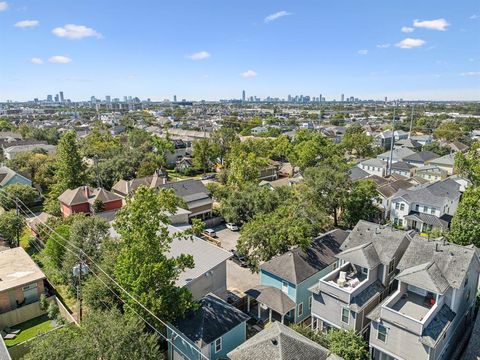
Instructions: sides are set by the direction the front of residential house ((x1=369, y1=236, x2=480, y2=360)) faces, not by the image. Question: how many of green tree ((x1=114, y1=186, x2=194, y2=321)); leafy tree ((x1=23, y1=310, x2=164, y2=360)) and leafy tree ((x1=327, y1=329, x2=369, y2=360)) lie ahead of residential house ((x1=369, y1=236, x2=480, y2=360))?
3

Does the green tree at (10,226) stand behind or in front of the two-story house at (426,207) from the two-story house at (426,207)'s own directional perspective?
in front

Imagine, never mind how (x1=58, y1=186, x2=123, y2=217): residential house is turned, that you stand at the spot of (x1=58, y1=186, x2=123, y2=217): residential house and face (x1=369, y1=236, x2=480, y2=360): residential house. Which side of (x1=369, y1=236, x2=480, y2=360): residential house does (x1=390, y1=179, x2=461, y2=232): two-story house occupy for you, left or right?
left

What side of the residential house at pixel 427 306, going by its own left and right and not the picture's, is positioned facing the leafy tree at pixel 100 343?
front

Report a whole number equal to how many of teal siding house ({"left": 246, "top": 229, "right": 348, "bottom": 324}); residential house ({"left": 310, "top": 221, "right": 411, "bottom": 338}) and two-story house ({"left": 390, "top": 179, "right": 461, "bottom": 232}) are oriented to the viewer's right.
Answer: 0

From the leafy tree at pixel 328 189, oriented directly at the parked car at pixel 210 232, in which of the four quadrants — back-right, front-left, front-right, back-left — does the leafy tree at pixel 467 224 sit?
back-left

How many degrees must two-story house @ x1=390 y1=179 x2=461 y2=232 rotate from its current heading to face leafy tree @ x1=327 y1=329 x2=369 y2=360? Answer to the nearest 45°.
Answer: approximately 45° to its left

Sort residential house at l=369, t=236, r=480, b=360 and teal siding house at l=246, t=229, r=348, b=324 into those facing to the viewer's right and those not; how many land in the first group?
0

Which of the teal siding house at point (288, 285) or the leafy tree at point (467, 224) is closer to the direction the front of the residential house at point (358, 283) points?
the teal siding house

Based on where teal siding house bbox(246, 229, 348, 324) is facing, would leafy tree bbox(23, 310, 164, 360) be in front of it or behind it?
in front

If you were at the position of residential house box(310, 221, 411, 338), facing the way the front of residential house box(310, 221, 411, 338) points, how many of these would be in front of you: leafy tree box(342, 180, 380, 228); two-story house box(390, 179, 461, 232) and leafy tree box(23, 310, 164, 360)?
1

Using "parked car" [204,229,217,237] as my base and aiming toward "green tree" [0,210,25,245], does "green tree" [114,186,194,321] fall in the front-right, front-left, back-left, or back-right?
front-left

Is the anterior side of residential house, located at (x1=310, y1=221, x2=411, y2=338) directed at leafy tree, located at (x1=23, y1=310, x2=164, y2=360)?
yes

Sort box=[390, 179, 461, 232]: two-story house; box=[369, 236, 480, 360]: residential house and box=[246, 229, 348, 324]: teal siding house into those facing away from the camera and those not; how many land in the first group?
0

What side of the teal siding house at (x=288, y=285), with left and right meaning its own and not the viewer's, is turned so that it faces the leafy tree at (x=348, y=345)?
left

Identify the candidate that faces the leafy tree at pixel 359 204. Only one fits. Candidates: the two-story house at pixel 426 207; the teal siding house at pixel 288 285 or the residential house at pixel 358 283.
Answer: the two-story house

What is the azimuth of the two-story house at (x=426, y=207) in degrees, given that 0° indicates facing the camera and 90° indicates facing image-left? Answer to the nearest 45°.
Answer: approximately 45°
